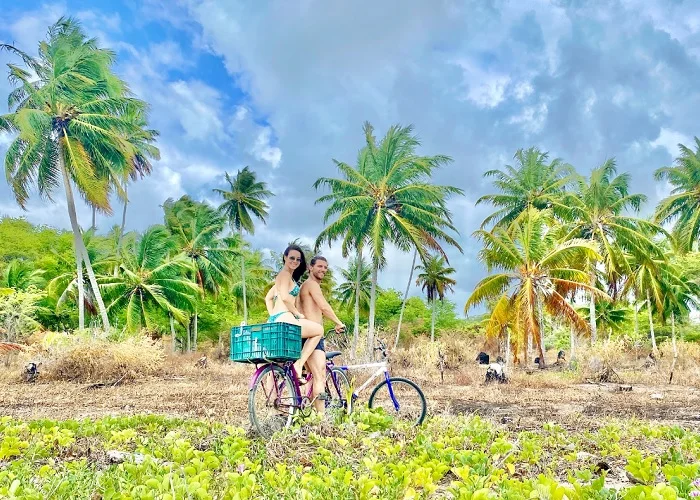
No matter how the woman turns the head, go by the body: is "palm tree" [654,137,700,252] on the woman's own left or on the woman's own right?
on the woman's own left

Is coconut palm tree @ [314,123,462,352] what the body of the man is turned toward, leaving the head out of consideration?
no

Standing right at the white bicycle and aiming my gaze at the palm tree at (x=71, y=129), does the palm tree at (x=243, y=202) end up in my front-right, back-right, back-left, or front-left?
front-right

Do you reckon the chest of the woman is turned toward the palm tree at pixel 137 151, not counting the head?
no

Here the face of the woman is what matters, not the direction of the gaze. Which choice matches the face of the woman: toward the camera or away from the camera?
toward the camera

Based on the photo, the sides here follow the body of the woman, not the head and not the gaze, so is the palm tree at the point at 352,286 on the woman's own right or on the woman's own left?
on the woman's own left

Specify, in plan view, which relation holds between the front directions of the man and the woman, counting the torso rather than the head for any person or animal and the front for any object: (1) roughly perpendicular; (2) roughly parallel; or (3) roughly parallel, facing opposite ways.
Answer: roughly parallel
